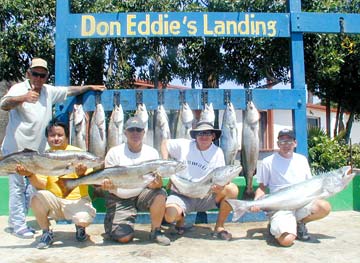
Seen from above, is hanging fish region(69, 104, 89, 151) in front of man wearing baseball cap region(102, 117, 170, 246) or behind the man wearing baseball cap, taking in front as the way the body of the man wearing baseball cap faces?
behind

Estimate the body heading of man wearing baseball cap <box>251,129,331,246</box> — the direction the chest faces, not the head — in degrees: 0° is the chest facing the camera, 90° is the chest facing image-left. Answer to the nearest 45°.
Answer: approximately 0°

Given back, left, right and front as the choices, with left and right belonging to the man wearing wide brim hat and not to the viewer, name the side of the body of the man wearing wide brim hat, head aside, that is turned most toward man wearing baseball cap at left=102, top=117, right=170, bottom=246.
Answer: right

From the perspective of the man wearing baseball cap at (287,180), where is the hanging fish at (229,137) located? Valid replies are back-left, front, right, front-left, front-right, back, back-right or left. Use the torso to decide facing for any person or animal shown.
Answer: back-right

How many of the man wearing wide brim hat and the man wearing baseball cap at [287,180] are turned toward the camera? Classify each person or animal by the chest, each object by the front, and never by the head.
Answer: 2

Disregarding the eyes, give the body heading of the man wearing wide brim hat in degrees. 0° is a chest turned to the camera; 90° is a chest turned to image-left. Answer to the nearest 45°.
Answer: approximately 0°

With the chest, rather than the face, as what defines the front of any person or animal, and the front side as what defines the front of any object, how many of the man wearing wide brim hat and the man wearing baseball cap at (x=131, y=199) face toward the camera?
2
